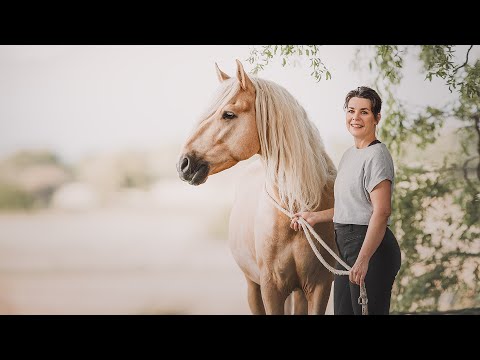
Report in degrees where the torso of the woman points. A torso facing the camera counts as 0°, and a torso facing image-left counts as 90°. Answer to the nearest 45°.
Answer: approximately 45°

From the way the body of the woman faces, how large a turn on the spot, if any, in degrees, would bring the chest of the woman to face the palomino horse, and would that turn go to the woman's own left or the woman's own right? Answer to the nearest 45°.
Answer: approximately 45° to the woman's own right
